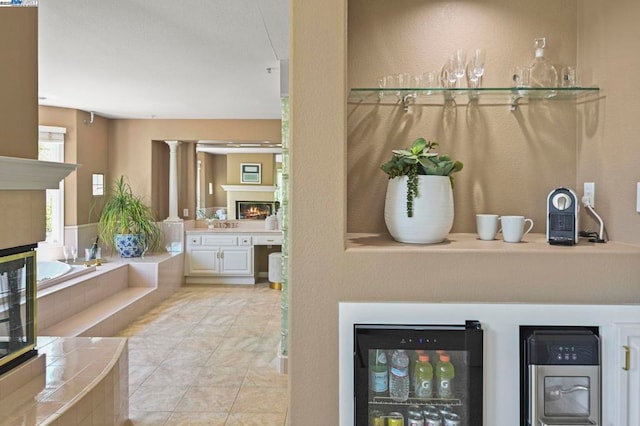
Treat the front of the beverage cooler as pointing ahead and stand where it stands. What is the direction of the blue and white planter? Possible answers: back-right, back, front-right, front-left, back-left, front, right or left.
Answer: back-right

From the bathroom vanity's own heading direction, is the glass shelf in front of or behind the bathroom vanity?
in front

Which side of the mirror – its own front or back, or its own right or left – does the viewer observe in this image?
front

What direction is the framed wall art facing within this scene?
toward the camera

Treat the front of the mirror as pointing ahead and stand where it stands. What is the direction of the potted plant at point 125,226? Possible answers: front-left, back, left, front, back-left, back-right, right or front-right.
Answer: front-right

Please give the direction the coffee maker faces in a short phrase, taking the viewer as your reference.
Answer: facing the viewer

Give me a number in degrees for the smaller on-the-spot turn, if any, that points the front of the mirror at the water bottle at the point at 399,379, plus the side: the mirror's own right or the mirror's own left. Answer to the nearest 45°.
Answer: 0° — it already faces it
